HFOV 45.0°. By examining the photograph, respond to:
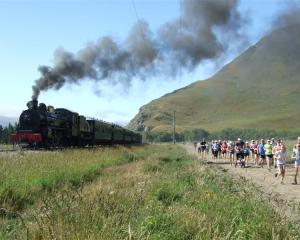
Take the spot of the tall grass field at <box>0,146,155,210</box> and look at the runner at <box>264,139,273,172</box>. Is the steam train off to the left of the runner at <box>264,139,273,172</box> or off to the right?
left

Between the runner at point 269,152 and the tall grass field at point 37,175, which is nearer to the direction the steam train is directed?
the tall grass field

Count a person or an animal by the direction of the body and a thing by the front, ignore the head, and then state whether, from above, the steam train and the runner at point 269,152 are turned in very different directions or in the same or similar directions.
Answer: same or similar directions

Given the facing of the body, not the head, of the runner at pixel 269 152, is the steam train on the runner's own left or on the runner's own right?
on the runner's own right

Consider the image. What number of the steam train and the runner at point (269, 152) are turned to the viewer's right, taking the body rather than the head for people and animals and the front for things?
0

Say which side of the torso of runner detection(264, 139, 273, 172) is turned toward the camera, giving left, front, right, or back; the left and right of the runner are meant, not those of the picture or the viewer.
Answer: front

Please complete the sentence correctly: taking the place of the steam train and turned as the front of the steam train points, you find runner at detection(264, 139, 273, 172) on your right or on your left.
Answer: on your left

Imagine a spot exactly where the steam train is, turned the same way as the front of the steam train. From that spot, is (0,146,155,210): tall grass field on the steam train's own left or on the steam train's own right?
on the steam train's own left

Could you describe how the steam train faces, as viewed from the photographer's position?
facing the viewer and to the left of the viewer
